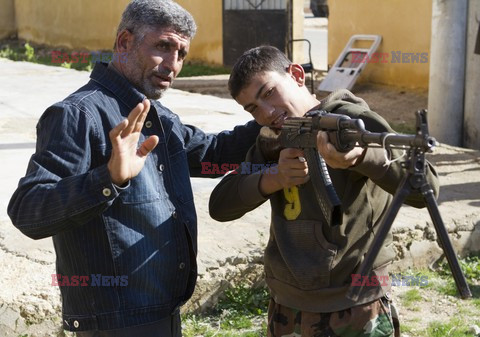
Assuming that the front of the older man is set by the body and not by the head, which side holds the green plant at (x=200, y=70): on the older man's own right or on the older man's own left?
on the older man's own left

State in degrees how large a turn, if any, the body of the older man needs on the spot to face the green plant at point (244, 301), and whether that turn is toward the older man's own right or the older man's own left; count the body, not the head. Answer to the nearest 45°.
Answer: approximately 135° to the older man's own left

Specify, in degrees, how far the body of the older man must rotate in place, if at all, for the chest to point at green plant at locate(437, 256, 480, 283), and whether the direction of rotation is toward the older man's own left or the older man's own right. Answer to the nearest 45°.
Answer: approximately 90° to the older man's own left

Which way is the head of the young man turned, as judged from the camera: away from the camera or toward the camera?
toward the camera

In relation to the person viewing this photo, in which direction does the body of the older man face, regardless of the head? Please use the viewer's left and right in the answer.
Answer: facing the viewer and to the right of the viewer

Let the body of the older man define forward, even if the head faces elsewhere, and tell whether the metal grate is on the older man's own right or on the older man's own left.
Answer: on the older man's own left

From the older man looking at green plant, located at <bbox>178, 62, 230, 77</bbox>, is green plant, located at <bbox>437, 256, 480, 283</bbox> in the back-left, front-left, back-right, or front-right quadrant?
front-right

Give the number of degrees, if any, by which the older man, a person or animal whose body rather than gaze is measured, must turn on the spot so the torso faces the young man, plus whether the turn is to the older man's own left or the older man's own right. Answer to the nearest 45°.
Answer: approximately 45° to the older man's own left

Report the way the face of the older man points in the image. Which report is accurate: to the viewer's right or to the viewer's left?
to the viewer's right

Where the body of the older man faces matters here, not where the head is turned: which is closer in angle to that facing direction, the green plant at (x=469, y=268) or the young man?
the young man
